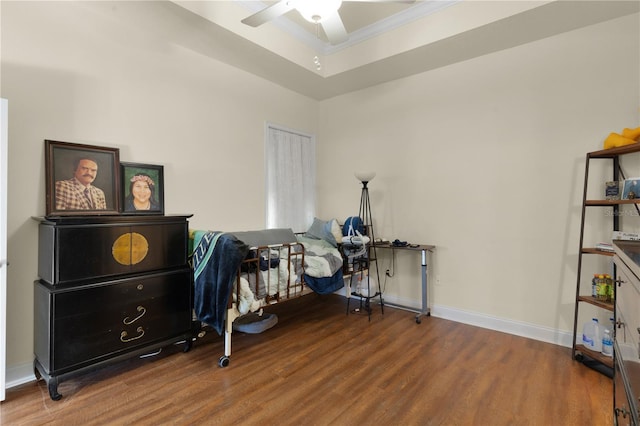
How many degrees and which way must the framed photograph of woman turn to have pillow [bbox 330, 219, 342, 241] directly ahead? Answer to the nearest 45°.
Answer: approximately 90° to its left

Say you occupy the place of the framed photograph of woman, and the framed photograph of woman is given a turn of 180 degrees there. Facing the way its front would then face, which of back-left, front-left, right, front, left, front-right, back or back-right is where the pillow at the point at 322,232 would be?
right

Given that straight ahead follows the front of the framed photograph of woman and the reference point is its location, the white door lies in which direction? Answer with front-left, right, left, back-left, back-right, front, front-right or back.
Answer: front-right

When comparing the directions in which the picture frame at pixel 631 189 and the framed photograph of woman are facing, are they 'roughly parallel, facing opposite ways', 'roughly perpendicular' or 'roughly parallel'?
roughly perpendicular

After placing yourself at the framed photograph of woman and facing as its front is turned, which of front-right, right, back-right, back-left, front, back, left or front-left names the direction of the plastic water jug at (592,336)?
front-left

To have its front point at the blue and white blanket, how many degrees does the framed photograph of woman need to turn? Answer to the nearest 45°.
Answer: approximately 45° to its left

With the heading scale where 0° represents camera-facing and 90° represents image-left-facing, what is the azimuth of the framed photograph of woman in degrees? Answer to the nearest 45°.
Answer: approximately 0°

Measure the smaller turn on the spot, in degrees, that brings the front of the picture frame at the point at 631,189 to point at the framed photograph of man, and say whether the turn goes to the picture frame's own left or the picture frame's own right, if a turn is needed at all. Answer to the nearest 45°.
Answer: approximately 45° to the picture frame's own right

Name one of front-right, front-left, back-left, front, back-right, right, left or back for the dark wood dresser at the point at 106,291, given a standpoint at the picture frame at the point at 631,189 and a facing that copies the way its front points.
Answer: front-right

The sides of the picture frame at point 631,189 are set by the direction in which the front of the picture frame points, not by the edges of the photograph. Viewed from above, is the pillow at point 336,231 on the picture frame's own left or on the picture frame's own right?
on the picture frame's own right
